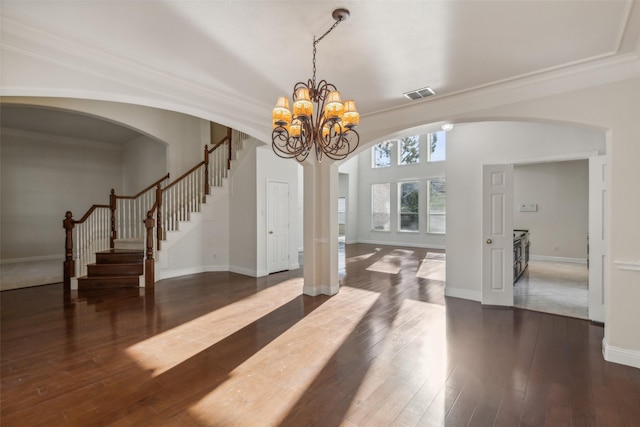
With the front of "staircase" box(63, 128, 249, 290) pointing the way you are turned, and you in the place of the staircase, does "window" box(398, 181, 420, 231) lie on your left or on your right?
on your left

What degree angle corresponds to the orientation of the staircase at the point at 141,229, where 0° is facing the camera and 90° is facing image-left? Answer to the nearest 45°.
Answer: approximately 0°

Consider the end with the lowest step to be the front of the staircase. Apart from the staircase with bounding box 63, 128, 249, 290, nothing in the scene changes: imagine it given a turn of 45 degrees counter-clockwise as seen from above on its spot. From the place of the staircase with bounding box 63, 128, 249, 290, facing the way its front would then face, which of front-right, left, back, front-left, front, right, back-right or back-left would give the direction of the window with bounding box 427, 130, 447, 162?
front-left

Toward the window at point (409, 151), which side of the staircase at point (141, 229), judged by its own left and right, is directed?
left

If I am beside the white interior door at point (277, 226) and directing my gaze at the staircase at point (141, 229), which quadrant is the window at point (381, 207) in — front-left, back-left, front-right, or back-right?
back-right

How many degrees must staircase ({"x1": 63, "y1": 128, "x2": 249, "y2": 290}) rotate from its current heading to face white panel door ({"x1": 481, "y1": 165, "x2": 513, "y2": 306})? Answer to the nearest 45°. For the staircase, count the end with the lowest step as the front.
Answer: approximately 45° to its left

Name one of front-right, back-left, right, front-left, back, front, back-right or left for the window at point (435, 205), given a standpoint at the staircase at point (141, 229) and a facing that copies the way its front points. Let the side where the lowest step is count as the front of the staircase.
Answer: left

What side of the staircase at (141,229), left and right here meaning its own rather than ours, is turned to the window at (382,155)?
left

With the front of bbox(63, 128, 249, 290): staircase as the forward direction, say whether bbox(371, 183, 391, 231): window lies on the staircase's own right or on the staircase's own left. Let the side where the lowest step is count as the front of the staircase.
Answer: on the staircase's own left

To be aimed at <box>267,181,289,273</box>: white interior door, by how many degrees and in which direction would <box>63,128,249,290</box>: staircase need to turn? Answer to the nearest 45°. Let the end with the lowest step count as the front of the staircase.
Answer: approximately 90° to its left

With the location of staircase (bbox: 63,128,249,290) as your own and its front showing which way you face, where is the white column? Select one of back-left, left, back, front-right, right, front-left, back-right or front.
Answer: front-left
